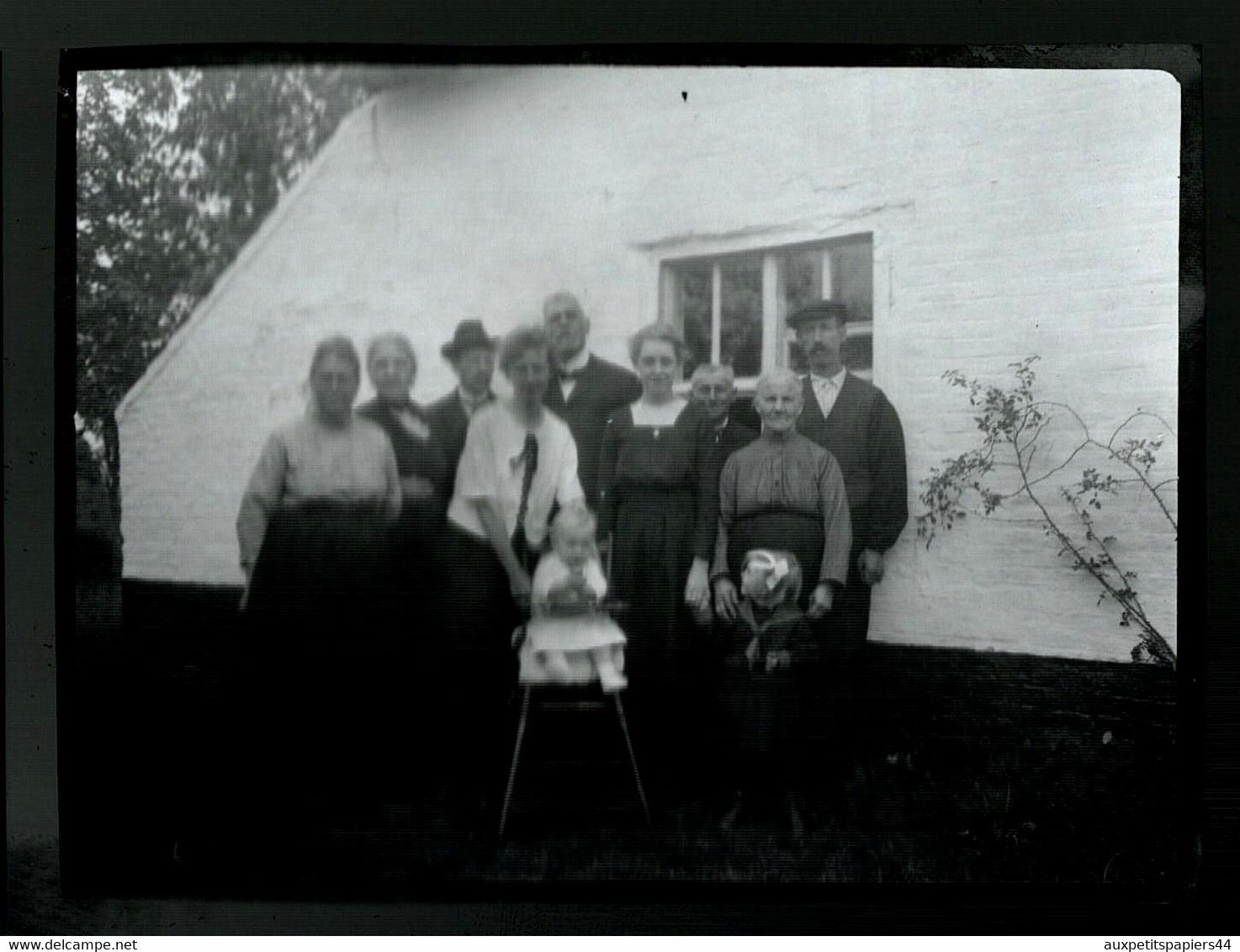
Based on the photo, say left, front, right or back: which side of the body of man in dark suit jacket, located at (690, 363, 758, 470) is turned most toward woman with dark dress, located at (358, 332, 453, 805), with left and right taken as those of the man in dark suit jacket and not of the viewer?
right

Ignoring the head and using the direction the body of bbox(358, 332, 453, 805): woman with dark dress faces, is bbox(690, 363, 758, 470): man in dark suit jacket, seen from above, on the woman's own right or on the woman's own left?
on the woman's own left

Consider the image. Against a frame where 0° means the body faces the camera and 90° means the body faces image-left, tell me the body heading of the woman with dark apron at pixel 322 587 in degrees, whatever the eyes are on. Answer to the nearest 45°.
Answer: approximately 0°

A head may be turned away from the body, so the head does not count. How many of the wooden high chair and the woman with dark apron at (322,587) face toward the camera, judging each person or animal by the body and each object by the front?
2

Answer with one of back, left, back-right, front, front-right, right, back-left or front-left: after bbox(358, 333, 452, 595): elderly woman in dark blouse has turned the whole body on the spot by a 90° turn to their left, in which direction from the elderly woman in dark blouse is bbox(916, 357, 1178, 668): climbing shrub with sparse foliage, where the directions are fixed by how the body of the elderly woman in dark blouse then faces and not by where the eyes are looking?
front

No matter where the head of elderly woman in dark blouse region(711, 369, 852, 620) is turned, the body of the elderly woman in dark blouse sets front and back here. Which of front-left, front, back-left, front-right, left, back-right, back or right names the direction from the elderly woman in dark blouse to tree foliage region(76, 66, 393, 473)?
right

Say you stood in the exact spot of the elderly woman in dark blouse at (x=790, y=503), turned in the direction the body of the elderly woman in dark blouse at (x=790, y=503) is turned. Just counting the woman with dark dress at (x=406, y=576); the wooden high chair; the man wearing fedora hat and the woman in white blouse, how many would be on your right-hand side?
4
